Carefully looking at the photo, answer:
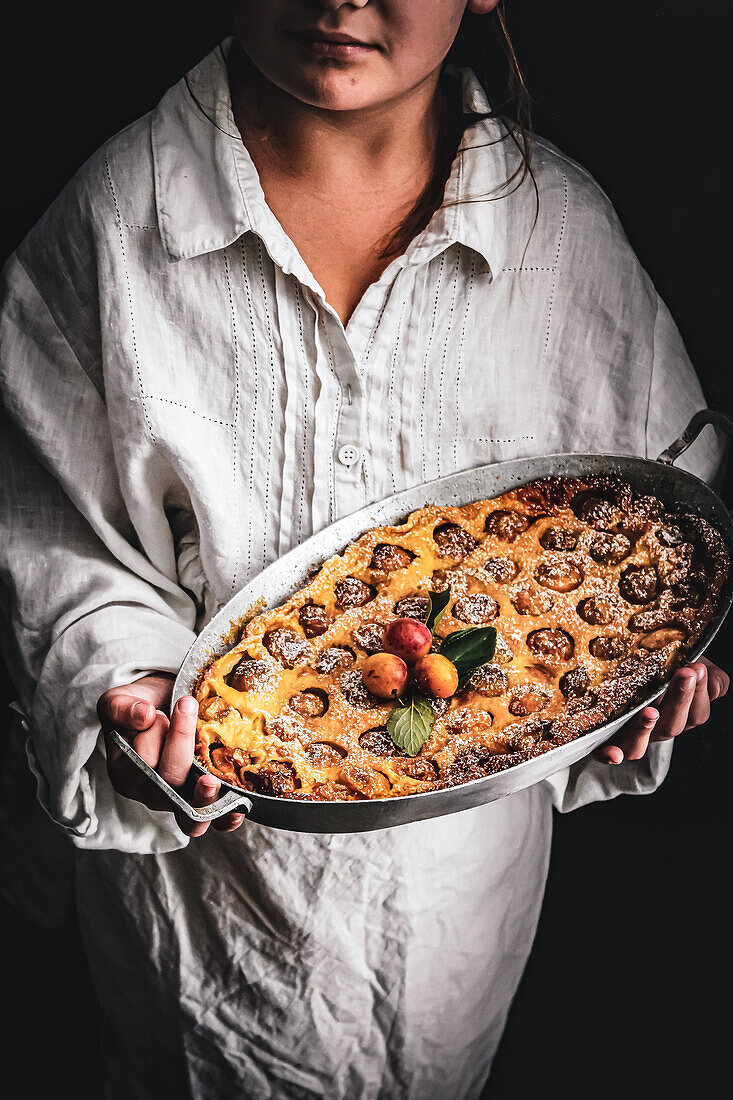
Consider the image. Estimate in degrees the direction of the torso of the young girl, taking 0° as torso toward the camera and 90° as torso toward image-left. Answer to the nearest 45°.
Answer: approximately 0°
